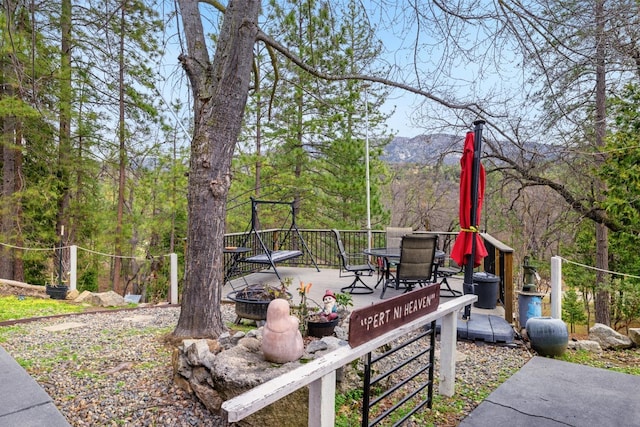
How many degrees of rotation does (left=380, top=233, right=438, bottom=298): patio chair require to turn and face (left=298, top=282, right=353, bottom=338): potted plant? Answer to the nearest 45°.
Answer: approximately 135° to its left

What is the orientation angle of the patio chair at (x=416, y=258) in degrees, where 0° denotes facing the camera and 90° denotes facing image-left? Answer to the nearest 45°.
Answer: approximately 180°

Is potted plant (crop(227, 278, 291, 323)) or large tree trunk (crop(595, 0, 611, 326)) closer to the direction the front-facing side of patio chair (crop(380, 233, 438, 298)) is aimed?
the large tree trunk

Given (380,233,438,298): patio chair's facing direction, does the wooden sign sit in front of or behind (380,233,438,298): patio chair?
behind

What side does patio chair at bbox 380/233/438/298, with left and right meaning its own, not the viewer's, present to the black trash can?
right

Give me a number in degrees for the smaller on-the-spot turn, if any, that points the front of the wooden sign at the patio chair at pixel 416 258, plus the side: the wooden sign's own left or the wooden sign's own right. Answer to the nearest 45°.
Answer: approximately 135° to the wooden sign's own left
